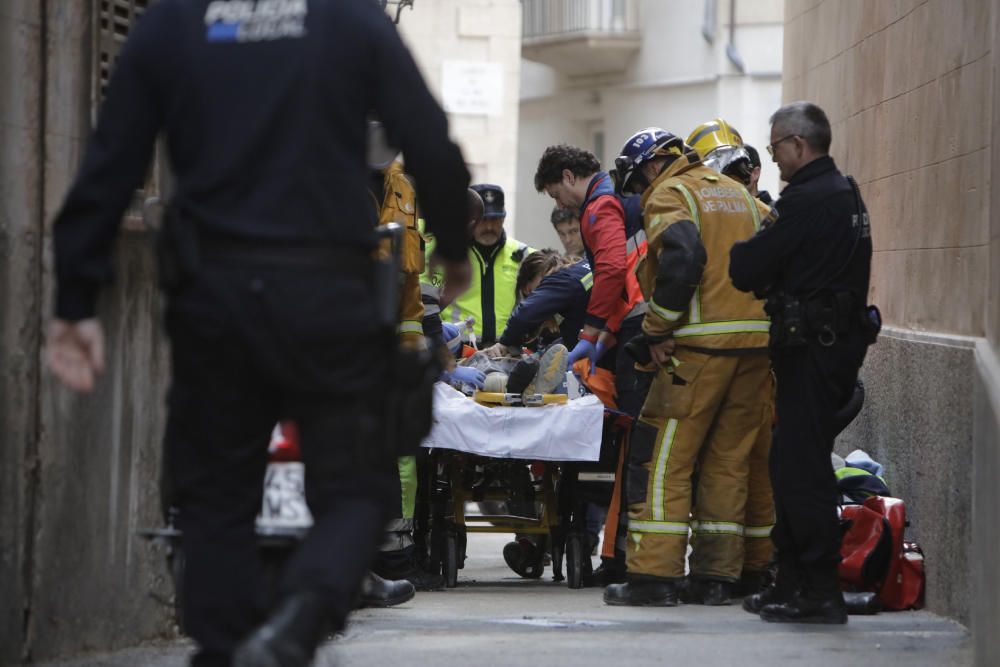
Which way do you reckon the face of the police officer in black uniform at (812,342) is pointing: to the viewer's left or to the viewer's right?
to the viewer's left

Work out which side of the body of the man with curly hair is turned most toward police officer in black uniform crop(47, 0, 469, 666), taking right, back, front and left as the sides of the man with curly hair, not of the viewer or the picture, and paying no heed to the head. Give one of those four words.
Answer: left

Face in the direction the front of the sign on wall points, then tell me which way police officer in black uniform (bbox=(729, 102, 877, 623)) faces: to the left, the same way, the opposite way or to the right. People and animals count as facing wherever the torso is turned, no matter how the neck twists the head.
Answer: to the right

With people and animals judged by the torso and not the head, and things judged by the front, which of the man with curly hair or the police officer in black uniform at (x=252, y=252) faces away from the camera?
the police officer in black uniform

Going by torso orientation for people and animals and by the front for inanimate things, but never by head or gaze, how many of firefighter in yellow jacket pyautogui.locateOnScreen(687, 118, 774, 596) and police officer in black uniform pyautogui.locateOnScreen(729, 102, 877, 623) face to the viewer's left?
2

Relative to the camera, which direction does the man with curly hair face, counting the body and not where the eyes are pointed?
to the viewer's left

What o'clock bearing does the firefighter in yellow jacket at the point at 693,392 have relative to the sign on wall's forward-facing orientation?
The firefighter in yellow jacket is roughly at 12 o'clock from the sign on wall.

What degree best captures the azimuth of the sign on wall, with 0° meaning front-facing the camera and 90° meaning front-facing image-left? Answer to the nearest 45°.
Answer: approximately 0°

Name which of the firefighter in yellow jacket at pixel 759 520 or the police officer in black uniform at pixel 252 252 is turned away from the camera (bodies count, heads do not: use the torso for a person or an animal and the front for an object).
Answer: the police officer in black uniform

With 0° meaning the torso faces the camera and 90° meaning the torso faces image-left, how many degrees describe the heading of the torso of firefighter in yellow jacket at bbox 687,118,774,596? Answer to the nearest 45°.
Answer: approximately 90°

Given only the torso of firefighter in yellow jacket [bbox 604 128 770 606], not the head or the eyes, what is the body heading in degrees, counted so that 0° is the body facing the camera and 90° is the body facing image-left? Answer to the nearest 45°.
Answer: approximately 135°

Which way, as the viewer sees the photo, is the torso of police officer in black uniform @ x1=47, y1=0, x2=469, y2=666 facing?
away from the camera
